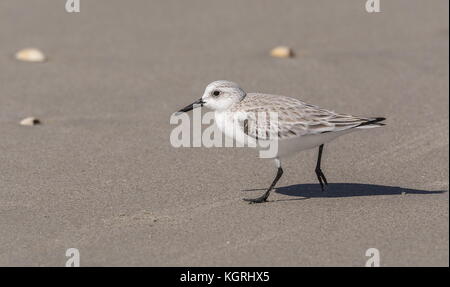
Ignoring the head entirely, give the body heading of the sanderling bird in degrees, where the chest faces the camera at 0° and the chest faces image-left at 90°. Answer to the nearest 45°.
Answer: approximately 90°

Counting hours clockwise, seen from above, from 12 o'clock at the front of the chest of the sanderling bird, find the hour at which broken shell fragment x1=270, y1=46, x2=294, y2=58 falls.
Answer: The broken shell fragment is roughly at 3 o'clock from the sanderling bird.

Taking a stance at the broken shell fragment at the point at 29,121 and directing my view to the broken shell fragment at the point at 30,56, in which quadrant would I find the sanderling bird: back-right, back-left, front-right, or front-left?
back-right

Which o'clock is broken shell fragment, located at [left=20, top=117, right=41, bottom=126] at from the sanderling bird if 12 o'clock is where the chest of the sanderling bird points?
The broken shell fragment is roughly at 1 o'clock from the sanderling bird.

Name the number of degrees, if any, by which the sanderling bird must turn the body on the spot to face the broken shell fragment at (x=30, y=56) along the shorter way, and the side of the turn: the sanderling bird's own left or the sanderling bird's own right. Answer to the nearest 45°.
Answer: approximately 45° to the sanderling bird's own right
